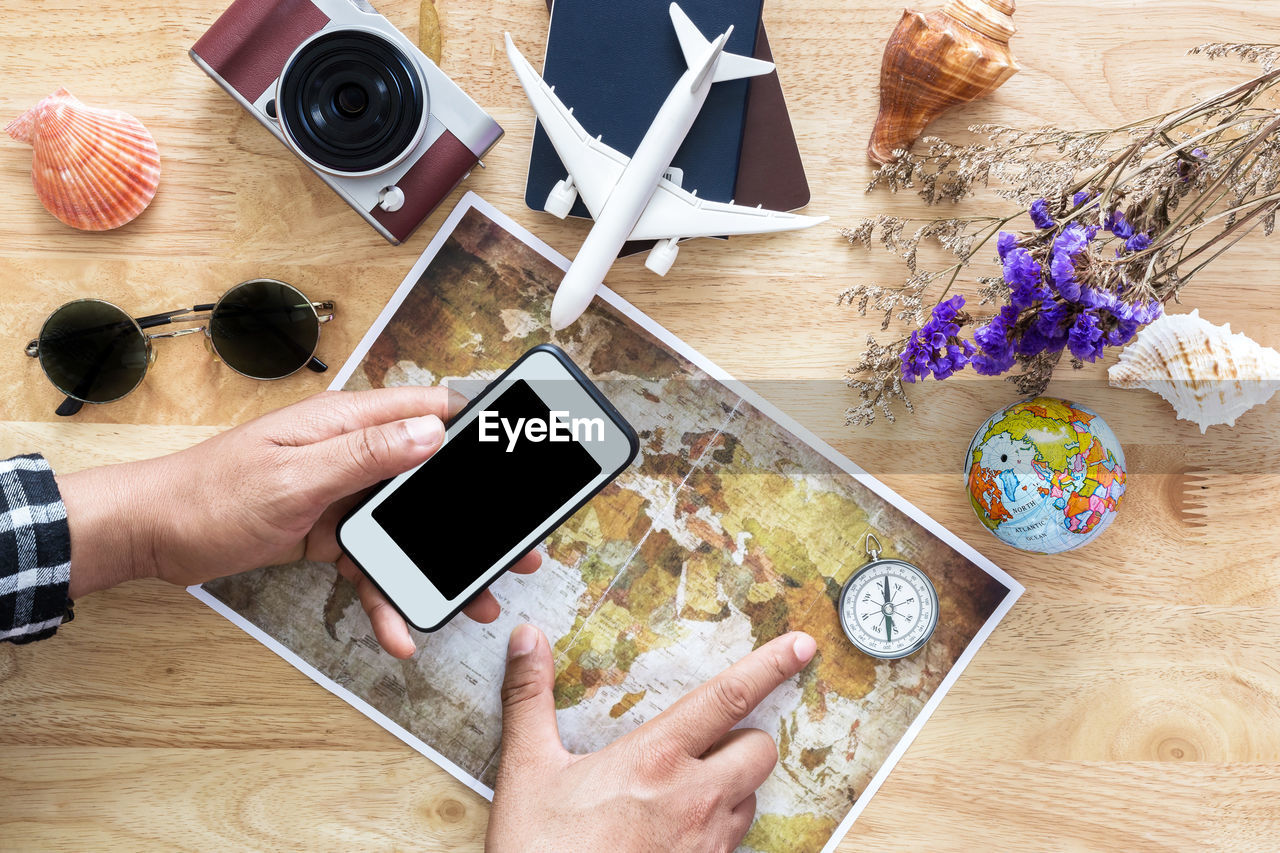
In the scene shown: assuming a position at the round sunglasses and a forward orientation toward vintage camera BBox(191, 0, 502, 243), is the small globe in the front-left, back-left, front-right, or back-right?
front-right

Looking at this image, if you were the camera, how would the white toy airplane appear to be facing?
facing the viewer and to the left of the viewer

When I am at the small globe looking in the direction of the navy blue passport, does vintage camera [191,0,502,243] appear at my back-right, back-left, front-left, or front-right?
front-left
